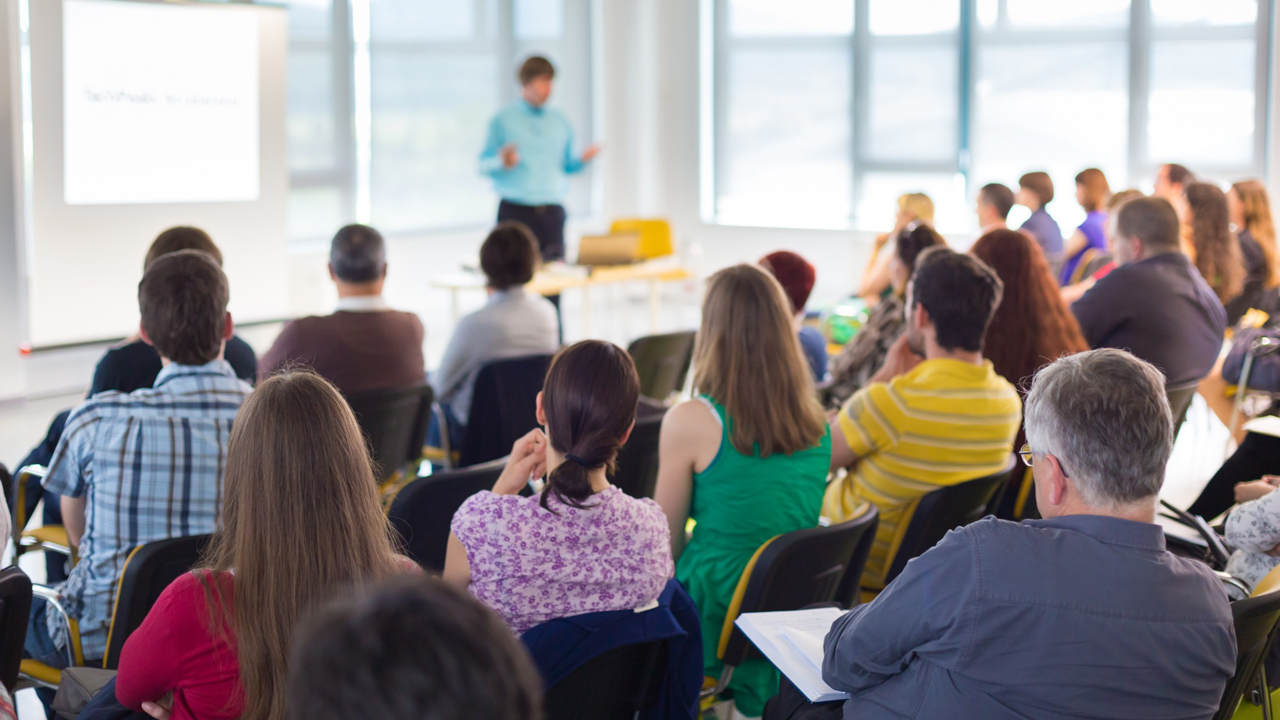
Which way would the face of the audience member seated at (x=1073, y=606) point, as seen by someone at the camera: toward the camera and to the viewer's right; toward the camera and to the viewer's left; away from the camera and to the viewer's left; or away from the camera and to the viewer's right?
away from the camera and to the viewer's left

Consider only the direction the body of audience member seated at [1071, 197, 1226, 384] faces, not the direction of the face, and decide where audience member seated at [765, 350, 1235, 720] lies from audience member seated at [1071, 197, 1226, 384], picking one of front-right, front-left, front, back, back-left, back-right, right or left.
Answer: back-left

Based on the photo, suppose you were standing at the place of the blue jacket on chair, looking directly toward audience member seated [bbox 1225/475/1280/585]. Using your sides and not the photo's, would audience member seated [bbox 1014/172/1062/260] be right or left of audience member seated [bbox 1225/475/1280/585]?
left

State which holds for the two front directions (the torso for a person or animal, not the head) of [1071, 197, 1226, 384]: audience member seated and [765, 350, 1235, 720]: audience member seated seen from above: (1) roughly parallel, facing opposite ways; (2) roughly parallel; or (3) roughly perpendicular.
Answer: roughly parallel

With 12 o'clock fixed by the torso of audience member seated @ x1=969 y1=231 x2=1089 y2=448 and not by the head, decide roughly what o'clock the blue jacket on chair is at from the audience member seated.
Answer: The blue jacket on chair is roughly at 8 o'clock from the audience member seated.

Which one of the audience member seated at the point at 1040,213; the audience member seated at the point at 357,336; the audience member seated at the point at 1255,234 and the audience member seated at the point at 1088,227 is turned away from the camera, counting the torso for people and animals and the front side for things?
the audience member seated at the point at 357,336

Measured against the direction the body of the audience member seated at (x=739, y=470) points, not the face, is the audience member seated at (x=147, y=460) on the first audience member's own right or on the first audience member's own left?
on the first audience member's own left

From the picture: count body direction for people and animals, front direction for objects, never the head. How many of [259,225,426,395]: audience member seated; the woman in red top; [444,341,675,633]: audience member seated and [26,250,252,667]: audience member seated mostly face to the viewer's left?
0

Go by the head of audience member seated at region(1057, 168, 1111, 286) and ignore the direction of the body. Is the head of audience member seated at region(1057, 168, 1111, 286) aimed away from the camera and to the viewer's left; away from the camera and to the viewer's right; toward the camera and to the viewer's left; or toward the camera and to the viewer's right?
away from the camera and to the viewer's left

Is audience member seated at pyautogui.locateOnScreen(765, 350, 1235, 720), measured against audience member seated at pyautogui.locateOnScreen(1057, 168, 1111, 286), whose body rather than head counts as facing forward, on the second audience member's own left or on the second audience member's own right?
on the second audience member's own left

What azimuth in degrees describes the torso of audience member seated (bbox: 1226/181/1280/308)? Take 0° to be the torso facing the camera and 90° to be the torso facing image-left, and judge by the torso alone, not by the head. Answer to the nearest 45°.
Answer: approximately 90°

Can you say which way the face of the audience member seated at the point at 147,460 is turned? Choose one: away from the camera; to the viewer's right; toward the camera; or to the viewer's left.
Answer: away from the camera

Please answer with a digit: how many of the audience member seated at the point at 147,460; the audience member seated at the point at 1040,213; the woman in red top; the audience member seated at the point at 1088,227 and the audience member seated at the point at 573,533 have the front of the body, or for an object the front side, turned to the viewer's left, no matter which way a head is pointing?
2
